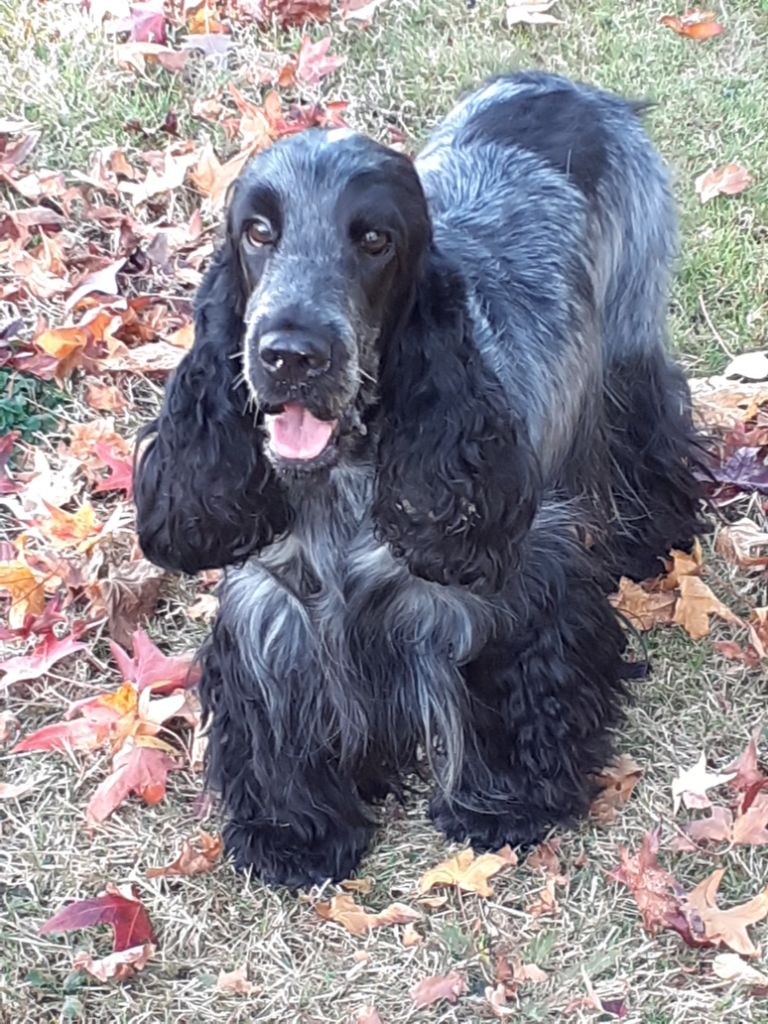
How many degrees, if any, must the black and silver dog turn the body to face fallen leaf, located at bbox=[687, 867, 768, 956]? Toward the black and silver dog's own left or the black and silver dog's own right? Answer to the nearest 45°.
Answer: approximately 90° to the black and silver dog's own left

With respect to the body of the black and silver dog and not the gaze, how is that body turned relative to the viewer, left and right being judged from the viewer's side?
facing the viewer and to the left of the viewer

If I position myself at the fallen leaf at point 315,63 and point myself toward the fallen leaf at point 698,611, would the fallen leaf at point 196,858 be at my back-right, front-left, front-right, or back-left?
front-right

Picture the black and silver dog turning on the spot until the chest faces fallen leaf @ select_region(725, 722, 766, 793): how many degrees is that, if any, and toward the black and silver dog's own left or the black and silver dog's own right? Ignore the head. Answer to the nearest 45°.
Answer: approximately 135° to the black and silver dog's own left

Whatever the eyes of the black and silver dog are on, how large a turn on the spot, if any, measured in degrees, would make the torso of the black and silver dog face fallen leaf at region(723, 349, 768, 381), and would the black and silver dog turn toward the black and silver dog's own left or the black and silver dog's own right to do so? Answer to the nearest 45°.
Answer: approximately 180°

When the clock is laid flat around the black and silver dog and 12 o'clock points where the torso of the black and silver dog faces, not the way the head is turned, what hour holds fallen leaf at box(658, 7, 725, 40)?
The fallen leaf is roughly at 5 o'clock from the black and silver dog.

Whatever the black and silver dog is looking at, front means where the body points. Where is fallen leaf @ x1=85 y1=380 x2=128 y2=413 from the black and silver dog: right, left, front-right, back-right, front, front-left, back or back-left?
right

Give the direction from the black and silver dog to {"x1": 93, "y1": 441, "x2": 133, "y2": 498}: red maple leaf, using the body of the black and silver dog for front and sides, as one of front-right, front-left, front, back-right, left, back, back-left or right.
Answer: right

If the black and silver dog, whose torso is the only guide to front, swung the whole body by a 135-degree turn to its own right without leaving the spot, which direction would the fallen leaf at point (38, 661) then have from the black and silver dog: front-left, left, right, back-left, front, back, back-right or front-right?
left

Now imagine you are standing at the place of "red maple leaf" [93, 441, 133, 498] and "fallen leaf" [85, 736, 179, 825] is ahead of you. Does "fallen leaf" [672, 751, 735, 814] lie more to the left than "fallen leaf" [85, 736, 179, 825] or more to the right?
left
